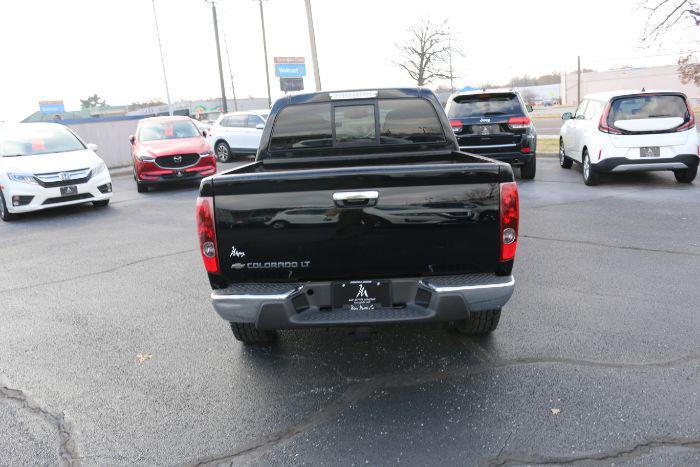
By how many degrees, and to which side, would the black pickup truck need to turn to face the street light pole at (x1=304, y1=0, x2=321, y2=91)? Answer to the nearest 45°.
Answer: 0° — it already faces it

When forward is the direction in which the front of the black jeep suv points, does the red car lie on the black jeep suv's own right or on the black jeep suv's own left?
on the black jeep suv's own left

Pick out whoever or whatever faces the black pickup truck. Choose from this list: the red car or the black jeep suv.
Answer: the red car

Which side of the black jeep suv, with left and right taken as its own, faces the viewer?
back

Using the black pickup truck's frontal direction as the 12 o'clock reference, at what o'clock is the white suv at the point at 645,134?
The white suv is roughly at 1 o'clock from the black pickup truck.

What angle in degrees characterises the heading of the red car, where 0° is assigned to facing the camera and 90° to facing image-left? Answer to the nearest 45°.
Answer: approximately 0°

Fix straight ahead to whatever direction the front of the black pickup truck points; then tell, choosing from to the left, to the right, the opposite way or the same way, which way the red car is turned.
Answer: the opposite way

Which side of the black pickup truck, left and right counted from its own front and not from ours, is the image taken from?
back
